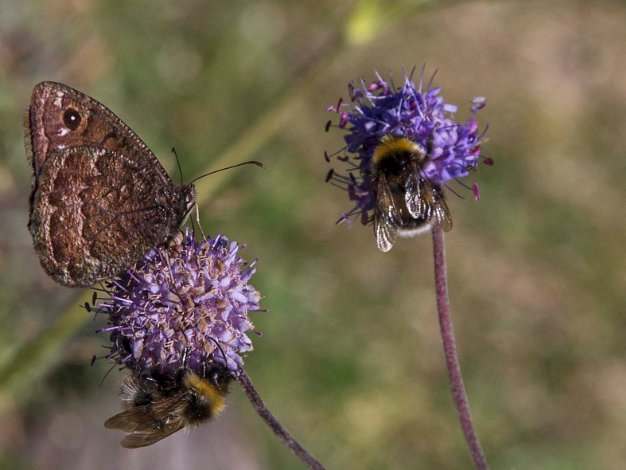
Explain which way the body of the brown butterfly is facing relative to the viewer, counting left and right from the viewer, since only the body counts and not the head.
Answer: facing to the right of the viewer

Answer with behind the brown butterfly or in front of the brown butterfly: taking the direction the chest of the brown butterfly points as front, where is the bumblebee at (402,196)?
in front

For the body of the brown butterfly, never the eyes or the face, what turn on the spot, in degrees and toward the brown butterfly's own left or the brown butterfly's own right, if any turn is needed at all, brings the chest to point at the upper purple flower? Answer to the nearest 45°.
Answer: approximately 45° to the brown butterfly's own right
